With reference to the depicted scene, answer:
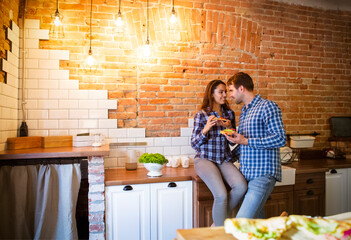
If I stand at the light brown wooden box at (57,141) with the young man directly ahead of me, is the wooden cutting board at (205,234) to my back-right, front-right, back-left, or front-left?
front-right

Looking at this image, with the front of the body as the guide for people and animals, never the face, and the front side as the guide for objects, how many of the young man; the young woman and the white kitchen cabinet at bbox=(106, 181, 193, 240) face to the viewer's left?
1

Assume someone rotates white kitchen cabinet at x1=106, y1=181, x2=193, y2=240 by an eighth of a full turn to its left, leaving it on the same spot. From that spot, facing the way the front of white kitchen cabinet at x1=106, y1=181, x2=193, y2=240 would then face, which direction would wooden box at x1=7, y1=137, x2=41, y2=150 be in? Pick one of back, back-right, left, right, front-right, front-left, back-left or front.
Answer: back-right

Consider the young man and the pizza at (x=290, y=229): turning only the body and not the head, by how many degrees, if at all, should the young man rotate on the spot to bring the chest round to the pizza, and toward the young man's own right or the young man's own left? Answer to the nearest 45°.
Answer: approximately 90° to the young man's own left

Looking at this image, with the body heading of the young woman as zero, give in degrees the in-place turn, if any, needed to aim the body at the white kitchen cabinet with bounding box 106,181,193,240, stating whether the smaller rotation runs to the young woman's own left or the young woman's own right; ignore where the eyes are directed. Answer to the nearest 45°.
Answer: approximately 135° to the young woman's own right

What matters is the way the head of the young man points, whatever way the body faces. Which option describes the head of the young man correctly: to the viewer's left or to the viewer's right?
to the viewer's left

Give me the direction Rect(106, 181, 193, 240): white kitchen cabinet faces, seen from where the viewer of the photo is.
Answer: facing the viewer

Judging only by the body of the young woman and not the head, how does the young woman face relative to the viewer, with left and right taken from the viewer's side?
facing the viewer and to the right of the viewer

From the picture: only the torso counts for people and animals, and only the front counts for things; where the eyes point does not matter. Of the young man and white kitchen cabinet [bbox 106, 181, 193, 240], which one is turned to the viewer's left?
the young man

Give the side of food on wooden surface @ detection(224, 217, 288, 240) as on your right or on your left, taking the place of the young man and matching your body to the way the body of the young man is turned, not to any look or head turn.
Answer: on your left

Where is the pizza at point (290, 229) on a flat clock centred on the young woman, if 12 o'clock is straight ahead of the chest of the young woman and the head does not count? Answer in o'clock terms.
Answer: The pizza is roughly at 1 o'clock from the young woman.

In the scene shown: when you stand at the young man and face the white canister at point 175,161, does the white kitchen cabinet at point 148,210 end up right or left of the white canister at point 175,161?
left

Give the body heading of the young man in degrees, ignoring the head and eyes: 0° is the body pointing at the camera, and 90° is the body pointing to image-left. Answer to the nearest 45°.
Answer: approximately 90°

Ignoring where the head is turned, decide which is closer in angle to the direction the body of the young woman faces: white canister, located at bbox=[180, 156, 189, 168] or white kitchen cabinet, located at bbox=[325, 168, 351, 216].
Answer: the white kitchen cabinet
